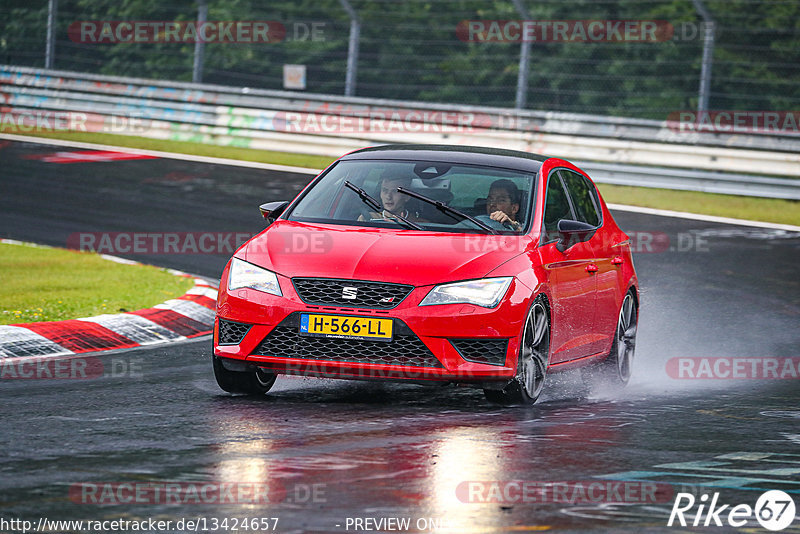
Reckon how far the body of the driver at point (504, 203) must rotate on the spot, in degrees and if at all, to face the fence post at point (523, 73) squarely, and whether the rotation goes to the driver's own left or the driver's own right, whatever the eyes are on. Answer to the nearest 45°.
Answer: approximately 135° to the driver's own right

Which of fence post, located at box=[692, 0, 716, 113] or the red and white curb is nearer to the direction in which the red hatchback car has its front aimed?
the red and white curb

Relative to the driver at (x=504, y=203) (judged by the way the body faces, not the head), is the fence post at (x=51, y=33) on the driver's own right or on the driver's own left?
on the driver's own right

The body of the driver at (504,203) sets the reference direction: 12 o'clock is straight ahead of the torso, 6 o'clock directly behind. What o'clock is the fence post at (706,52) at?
The fence post is roughly at 5 o'clock from the driver.

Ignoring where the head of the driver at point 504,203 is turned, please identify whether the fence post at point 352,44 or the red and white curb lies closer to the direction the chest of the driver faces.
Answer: the red and white curb

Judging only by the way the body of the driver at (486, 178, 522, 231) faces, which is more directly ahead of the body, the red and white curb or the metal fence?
the red and white curb

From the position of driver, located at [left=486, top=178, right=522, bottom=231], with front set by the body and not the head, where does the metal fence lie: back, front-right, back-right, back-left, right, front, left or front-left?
back-right

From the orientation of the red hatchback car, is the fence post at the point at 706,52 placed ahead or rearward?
rearward
